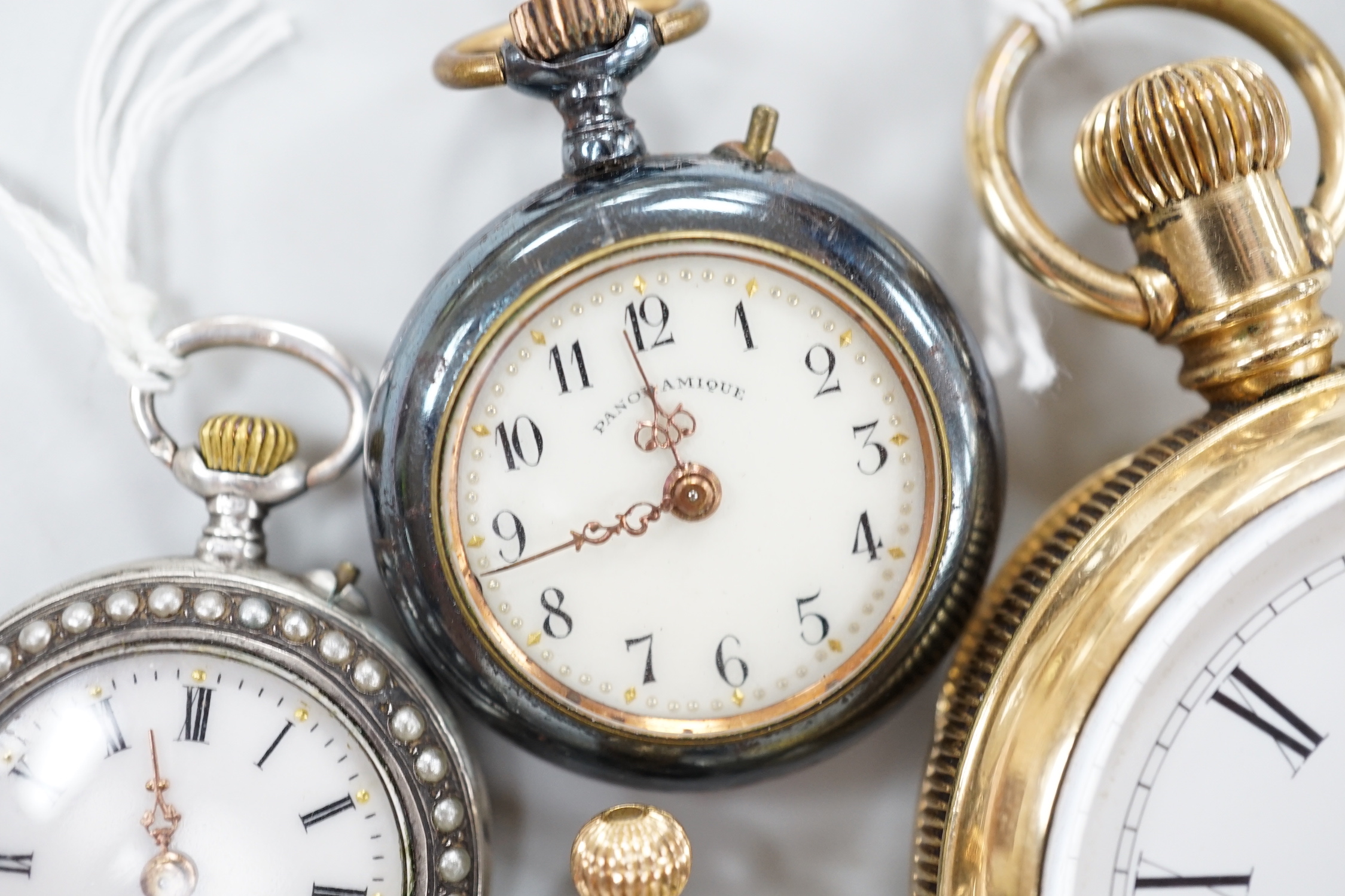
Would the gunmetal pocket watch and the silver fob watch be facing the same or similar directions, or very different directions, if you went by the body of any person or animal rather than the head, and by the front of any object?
same or similar directions

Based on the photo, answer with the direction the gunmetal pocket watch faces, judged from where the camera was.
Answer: facing the viewer

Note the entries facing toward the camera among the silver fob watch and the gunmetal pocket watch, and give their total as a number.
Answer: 2

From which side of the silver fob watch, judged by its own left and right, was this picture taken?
front
